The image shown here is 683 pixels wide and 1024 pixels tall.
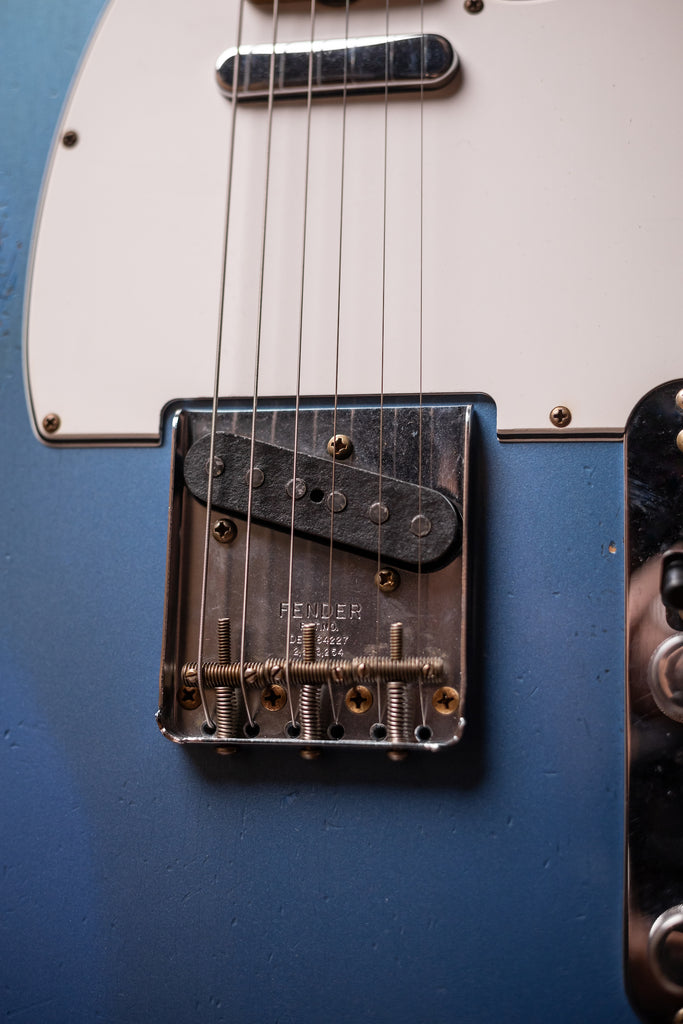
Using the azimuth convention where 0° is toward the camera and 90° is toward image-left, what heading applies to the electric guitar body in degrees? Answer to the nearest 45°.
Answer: approximately 0°
